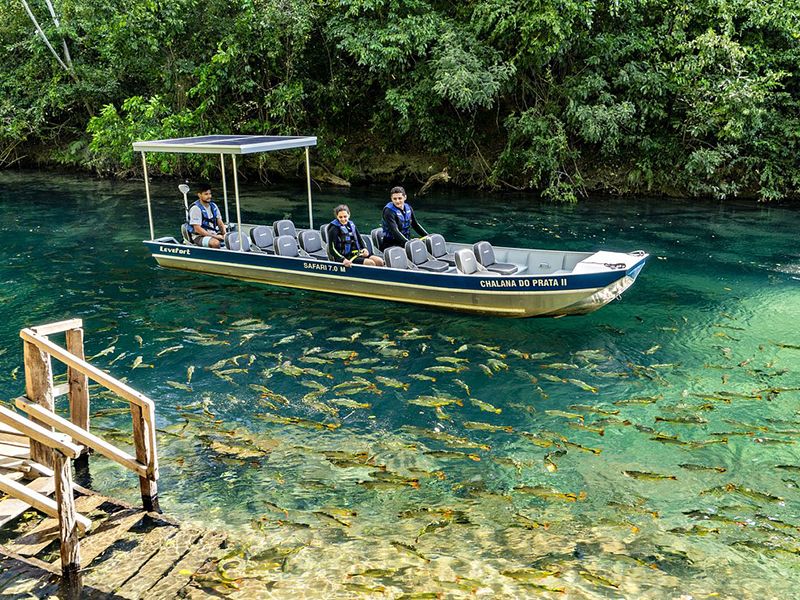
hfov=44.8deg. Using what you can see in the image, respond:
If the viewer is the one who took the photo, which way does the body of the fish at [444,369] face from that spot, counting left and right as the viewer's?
facing to the left of the viewer

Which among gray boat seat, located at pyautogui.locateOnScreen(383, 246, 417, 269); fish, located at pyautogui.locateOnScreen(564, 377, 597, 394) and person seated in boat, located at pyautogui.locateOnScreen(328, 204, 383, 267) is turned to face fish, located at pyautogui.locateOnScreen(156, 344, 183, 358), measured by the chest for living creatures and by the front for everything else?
fish, located at pyautogui.locateOnScreen(564, 377, 597, 394)

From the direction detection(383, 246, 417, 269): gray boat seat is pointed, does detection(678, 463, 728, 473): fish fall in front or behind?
in front

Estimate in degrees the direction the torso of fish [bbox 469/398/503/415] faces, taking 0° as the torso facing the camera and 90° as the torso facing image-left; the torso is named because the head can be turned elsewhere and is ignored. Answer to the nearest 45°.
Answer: approximately 90°

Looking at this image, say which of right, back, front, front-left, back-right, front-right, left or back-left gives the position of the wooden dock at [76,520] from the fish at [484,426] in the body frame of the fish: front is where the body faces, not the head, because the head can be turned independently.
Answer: front-left

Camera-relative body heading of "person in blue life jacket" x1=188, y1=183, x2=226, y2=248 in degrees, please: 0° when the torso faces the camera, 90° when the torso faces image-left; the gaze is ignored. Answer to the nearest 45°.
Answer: approximately 315°

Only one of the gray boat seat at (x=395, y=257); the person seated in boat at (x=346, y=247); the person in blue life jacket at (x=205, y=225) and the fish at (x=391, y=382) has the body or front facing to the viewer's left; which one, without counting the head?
the fish

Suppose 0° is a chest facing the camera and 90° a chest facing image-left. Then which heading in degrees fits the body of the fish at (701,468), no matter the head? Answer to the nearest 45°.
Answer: approximately 90°

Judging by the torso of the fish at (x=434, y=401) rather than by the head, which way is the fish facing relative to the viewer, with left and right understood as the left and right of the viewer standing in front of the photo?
facing to the left of the viewer
